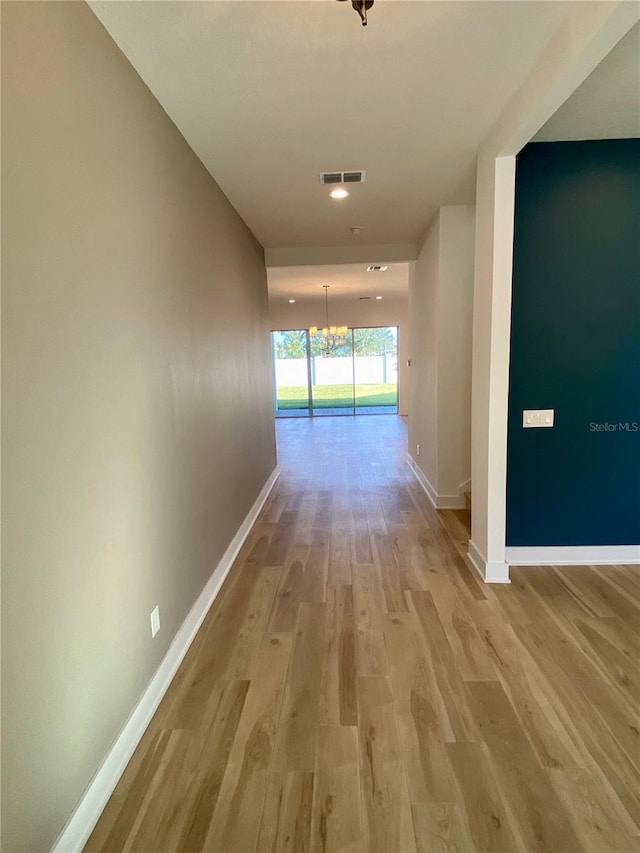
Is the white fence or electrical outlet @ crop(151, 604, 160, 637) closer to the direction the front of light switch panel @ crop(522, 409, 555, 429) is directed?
the electrical outlet

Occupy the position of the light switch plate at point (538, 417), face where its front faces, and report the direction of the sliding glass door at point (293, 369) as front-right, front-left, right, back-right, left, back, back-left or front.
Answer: back-right

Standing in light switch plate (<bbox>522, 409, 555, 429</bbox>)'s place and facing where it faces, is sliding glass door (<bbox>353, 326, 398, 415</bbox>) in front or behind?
behind

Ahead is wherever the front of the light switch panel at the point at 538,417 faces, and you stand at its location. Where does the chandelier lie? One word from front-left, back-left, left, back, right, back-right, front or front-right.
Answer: back-right

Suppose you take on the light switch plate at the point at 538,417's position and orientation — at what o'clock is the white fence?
The white fence is roughly at 5 o'clock from the light switch plate.

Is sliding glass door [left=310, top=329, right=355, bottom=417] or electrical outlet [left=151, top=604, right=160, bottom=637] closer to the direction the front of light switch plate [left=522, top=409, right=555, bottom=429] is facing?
the electrical outlet

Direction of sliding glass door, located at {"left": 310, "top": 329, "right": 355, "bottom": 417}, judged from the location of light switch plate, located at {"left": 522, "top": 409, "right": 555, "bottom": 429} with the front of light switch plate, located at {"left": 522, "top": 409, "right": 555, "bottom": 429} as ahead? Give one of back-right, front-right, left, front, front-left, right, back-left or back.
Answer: back-right

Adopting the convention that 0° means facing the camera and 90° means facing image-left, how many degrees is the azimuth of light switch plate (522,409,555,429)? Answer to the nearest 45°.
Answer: approximately 0°

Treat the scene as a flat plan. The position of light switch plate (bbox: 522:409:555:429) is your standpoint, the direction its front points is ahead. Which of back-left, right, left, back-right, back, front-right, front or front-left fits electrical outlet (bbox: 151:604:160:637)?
front-right
